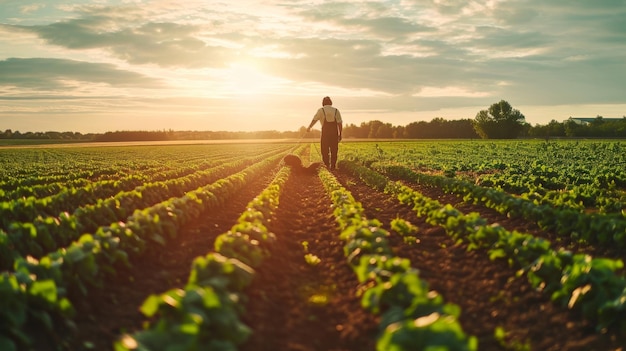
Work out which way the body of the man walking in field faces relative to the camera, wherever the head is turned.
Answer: away from the camera

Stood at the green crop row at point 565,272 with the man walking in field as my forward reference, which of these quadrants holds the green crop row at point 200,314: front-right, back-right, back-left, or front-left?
back-left

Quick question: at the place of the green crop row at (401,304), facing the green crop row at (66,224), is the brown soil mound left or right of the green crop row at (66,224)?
right

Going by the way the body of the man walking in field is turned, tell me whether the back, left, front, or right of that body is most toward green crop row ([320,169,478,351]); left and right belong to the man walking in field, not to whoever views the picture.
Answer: back

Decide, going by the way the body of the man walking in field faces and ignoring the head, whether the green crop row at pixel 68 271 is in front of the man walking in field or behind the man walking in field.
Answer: behind

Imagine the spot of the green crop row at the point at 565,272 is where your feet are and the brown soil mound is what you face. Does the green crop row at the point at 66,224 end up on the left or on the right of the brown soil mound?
left

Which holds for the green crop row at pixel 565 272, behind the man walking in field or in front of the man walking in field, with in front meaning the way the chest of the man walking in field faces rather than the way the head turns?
behind

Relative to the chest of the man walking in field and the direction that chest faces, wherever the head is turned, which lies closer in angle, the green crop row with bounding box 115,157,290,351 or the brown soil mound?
the brown soil mound

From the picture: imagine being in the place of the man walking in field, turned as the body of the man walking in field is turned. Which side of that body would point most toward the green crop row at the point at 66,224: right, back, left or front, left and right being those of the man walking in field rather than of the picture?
back
